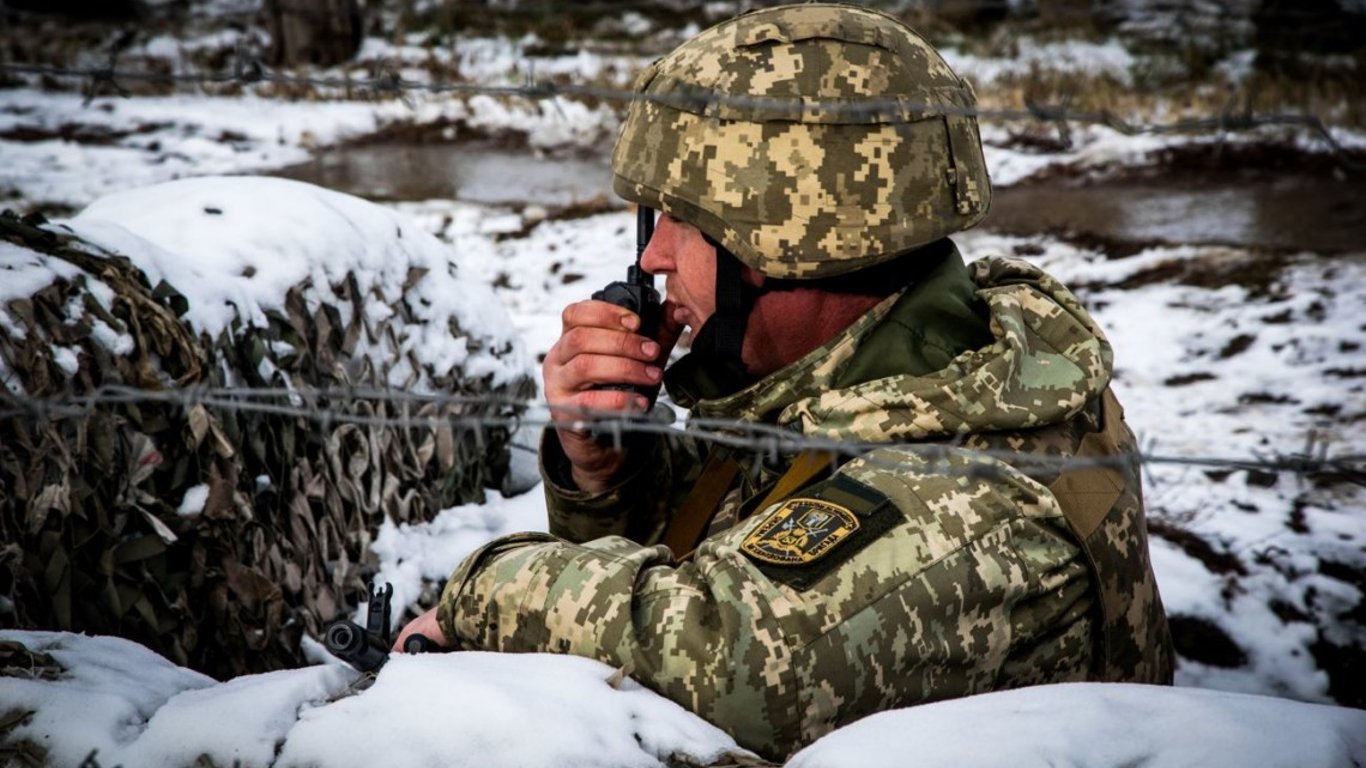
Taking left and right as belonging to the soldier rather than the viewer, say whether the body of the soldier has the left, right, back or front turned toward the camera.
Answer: left

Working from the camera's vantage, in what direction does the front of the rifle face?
facing the viewer and to the left of the viewer

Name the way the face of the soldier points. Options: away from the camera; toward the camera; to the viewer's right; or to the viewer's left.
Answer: to the viewer's left

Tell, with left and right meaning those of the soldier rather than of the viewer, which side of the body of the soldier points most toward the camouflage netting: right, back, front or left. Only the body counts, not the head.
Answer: front

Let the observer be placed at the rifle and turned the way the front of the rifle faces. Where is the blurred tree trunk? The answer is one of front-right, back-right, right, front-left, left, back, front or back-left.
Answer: back-right
